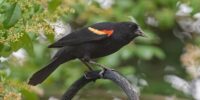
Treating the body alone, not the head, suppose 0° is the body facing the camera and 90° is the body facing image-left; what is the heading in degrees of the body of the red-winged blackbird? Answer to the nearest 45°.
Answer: approximately 270°
